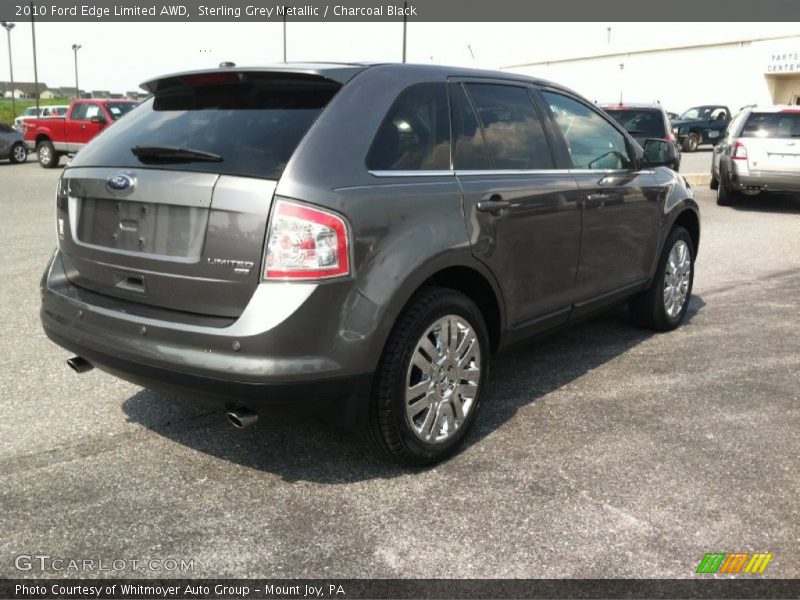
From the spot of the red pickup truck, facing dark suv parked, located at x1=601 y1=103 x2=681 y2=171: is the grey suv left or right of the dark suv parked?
right

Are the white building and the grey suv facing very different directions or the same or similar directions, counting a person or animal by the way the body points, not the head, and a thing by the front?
very different directions

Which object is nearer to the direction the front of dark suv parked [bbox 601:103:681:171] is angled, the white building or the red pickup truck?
the white building

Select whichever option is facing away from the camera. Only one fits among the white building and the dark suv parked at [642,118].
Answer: the dark suv parked

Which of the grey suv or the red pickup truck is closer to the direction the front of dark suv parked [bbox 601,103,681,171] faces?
the red pickup truck

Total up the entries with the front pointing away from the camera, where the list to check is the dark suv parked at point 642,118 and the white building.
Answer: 1

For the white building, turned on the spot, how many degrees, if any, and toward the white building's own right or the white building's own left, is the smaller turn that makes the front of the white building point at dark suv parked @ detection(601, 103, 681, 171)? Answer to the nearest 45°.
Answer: approximately 45° to the white building's own left

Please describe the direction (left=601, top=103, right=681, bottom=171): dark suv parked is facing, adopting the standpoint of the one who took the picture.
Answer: facing away from the viewer

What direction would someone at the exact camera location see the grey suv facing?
facing away from the viewer and to the right of the viewer

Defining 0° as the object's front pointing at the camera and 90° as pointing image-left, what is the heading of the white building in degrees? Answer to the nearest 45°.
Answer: approximately 45°
